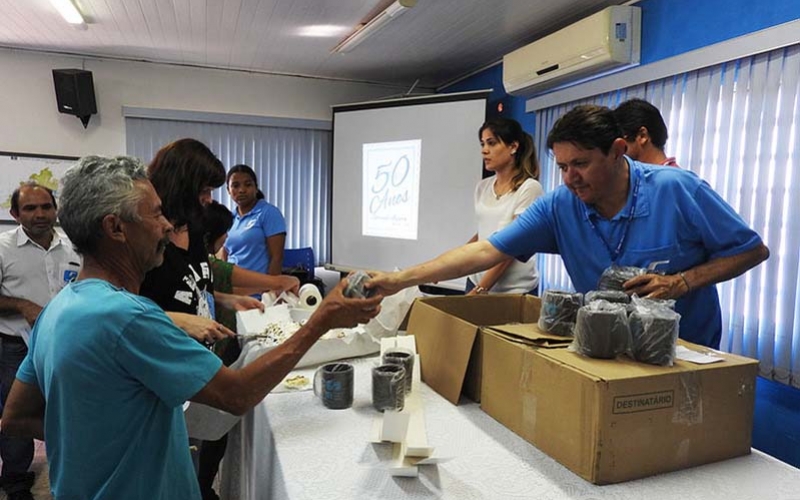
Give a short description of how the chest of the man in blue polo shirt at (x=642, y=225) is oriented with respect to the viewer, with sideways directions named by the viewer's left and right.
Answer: facing the viewer and to the left of the viewer

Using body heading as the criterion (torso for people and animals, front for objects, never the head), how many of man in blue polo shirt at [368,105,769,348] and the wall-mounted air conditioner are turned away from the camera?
0

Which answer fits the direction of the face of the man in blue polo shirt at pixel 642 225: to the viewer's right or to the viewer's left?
to the viewer's left

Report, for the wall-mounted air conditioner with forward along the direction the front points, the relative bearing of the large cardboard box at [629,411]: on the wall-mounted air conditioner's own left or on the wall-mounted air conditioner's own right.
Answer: on the wall-mounted air conditioner's own left

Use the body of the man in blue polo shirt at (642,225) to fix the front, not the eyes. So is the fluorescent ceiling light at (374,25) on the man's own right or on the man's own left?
on the man's own right

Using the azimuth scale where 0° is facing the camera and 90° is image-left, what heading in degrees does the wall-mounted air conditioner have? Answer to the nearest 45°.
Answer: approximately 45°

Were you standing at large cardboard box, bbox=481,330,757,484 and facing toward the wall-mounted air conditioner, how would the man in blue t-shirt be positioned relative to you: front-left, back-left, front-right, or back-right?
back-left

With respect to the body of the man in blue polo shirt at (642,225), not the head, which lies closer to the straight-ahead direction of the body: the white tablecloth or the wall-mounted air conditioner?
the white tablecloth

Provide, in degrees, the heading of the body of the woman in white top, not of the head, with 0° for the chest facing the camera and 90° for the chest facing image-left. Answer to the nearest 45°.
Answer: approximately 45°

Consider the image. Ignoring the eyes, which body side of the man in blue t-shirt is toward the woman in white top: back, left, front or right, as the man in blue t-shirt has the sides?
front

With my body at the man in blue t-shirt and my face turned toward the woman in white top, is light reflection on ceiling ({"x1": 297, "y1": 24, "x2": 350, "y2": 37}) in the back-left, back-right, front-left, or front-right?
front-left

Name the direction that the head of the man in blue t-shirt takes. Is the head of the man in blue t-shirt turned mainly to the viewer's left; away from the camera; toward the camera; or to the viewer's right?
to the viewer's right

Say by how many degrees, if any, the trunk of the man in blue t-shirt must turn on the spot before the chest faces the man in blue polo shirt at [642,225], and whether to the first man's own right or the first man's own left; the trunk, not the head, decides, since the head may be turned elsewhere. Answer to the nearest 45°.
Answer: approximately 45° to the first man's own right

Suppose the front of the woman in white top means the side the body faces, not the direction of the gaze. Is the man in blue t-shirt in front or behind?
in front

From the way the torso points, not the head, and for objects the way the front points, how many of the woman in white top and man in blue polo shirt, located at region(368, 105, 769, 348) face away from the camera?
0
